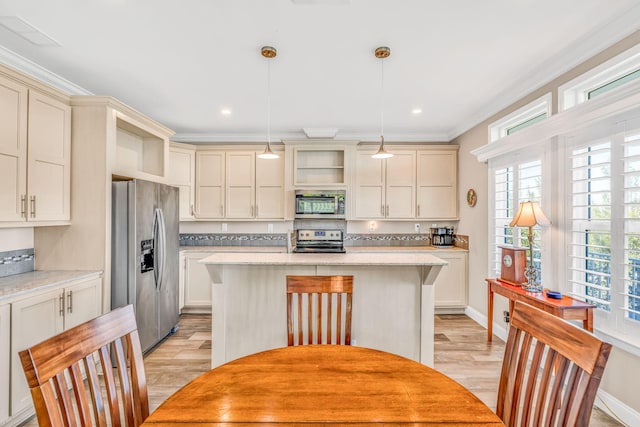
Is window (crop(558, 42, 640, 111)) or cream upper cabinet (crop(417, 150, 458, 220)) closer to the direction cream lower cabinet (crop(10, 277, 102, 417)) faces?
the window

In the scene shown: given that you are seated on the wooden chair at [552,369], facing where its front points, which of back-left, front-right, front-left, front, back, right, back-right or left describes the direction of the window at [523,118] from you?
back-right

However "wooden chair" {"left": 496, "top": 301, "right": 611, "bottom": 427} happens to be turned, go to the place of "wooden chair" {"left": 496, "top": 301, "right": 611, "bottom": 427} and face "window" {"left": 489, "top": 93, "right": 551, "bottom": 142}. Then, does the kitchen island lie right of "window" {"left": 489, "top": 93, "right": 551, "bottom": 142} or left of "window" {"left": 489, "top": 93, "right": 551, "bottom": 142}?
left

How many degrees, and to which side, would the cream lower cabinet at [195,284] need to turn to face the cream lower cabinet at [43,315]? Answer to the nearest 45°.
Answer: approximately 45° to its right

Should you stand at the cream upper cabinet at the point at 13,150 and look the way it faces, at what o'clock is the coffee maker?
The coffee maker is roughly at 11 o'clock from the cream upper cabinet.

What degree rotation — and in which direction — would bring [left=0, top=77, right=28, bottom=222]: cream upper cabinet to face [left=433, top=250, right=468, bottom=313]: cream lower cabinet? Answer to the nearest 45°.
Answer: approximately 45° to its left

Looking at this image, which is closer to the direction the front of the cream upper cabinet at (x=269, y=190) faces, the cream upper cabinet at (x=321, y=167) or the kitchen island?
the kitchen island

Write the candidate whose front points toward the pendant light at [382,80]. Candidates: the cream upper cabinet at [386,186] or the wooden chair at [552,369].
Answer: the cream upper cabinet

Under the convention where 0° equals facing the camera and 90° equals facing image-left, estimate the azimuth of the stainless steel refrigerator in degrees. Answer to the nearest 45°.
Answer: approximately 315°

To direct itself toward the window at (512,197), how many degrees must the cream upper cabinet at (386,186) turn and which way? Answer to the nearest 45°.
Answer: approximately 45° to its left

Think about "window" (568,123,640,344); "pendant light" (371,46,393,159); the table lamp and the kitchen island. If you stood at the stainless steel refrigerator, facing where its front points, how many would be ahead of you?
4

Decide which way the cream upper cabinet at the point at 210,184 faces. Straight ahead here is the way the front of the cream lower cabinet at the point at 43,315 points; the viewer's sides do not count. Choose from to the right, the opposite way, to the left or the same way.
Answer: to the right

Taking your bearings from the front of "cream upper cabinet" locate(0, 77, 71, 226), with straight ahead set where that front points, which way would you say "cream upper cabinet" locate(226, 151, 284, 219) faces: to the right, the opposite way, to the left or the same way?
to the right

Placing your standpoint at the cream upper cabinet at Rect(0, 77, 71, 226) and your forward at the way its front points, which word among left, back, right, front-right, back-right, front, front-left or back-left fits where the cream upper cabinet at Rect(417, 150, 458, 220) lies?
front-left

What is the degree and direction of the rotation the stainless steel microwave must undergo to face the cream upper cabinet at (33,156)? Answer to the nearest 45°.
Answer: approximately 45° to its right

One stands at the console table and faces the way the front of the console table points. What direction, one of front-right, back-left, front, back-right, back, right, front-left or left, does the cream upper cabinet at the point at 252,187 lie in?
front-right
